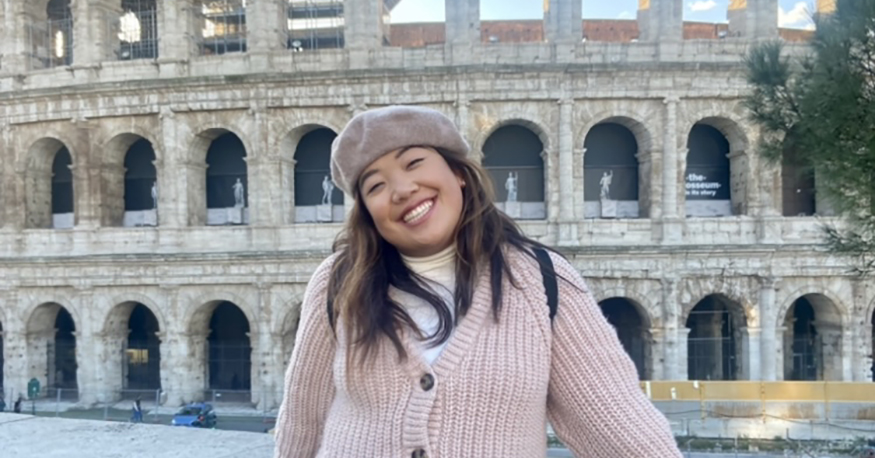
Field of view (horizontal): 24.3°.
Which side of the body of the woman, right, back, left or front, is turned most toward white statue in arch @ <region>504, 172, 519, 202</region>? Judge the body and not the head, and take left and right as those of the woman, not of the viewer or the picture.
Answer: back

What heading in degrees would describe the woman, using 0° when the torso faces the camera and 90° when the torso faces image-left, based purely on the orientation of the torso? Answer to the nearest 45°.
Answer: approximately 0°

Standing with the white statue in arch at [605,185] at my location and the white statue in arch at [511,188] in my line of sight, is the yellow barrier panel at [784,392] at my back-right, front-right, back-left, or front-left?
back-left

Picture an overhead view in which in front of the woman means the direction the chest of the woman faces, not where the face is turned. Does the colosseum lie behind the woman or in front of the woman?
behind

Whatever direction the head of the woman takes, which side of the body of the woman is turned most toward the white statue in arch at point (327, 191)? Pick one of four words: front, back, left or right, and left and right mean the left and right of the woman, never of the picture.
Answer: back

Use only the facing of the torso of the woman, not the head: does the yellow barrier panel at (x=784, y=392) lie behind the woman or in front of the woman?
behind

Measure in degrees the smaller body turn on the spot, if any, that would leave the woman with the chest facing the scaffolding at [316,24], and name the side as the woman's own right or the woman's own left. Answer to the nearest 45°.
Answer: approximately 180°
